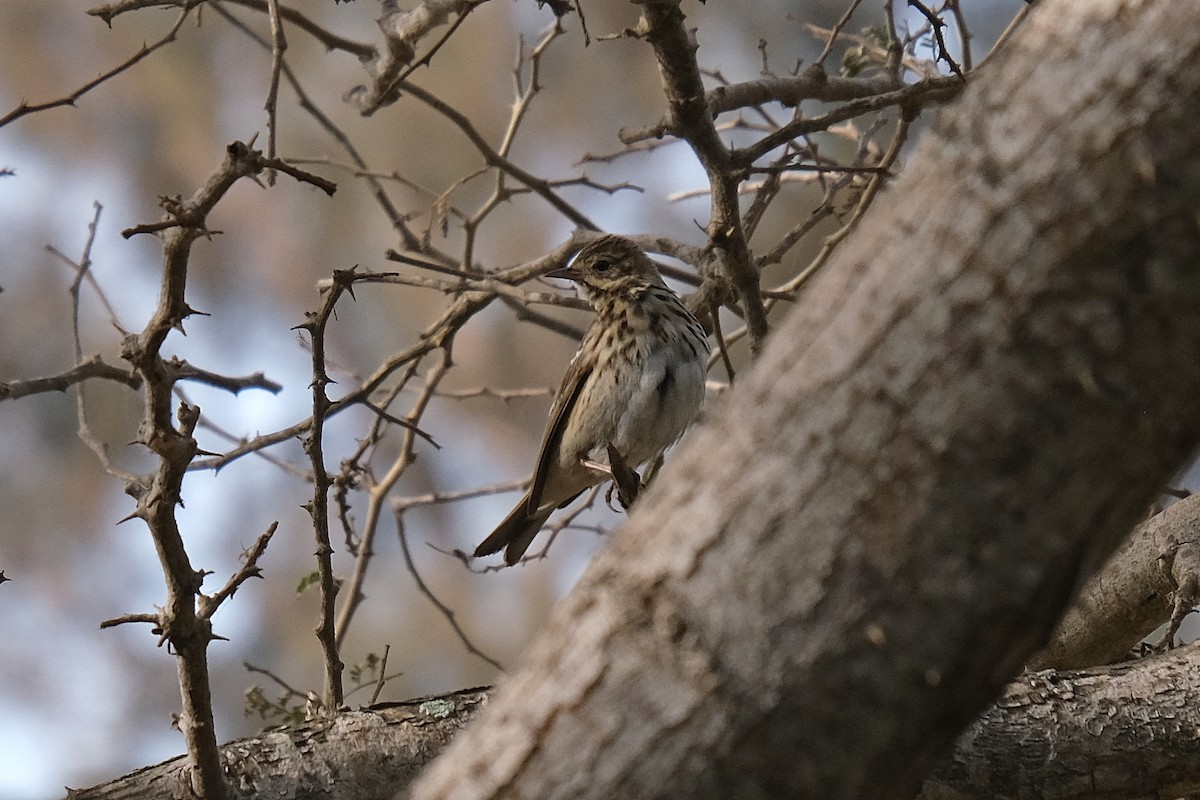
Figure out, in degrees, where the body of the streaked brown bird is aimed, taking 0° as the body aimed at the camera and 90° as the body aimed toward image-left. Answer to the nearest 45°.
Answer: approximately 315°

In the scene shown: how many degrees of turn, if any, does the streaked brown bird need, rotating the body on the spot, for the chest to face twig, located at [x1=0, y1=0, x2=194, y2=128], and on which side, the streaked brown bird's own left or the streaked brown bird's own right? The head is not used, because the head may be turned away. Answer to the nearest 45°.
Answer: approximately 90° to the streaked brown bird's own right

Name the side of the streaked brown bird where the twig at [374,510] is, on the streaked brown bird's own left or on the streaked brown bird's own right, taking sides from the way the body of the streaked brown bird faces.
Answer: on the streaked brown bird's own right

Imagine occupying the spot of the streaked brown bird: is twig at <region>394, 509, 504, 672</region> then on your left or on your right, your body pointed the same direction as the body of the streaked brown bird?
on your right

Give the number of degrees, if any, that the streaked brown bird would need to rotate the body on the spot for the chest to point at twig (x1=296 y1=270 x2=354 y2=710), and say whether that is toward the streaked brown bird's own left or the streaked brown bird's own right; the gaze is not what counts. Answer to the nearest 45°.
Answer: approximately 45° to the streaked brown bird's own right
